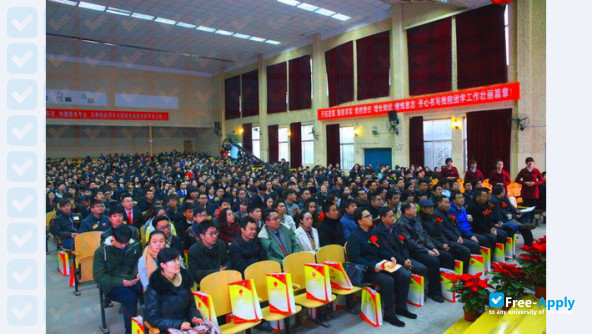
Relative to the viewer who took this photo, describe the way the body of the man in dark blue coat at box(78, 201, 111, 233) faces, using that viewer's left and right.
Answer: facing the viewer and to the right of the viewer

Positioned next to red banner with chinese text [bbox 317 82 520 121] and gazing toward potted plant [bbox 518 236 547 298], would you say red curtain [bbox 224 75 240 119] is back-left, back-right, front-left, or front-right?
back-right

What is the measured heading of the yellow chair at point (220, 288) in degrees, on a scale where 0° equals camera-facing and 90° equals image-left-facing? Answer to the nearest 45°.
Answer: approximately 315°

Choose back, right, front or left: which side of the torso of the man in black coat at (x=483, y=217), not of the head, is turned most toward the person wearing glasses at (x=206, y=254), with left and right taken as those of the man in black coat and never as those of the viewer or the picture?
right

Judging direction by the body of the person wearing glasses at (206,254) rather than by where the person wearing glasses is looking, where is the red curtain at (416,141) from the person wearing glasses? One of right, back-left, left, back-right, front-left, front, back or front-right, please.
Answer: left

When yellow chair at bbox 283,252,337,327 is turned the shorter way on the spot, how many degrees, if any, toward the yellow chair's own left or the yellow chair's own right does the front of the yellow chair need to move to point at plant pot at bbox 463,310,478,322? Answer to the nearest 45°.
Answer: approximately 45° to the yellow chair's own left

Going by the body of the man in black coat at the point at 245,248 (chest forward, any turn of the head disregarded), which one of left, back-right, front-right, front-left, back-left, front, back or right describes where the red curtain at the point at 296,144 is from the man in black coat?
back-left

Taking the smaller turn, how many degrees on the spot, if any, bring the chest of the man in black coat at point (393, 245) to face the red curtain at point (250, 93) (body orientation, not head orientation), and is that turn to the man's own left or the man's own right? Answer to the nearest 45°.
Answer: approximately 180°

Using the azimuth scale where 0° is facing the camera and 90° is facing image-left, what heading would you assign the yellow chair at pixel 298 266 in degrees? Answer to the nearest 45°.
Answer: approximately 315°
